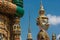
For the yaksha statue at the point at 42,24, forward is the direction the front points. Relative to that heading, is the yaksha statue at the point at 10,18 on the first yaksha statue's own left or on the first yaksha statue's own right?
on the first yaksha statue's own right

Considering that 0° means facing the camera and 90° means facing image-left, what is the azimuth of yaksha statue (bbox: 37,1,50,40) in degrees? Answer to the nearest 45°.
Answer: approximately 315°
